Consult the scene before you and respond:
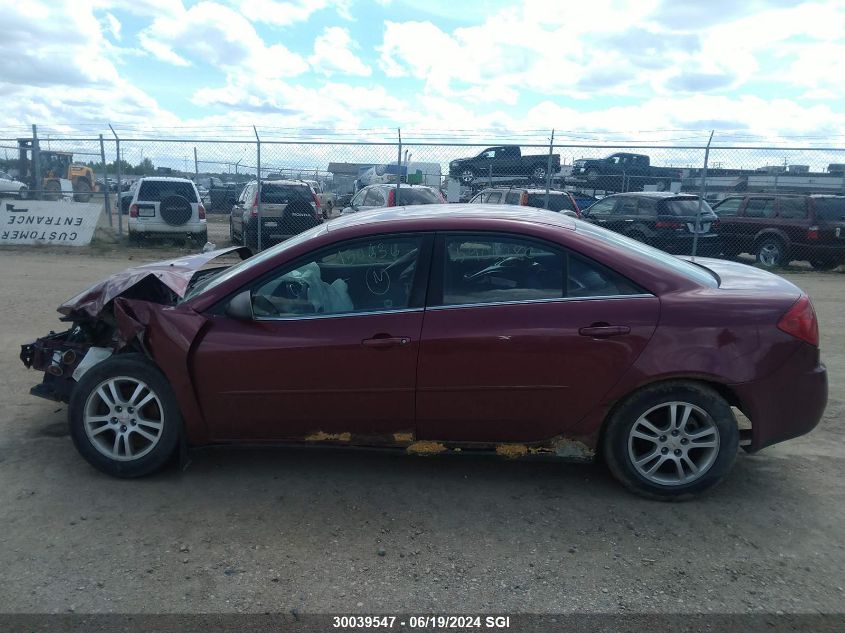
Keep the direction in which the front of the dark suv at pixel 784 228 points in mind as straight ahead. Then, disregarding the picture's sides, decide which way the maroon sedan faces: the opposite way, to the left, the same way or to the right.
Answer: to the left

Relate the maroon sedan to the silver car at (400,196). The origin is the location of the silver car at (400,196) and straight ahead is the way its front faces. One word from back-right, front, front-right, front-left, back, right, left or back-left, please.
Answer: back-left

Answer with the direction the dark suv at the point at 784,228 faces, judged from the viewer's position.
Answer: facing away from the viewer and to the left of the viewer

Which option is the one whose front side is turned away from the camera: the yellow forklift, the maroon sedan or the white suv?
the white suv

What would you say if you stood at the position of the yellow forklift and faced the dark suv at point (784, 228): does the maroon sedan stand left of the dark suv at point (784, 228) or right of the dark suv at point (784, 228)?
right

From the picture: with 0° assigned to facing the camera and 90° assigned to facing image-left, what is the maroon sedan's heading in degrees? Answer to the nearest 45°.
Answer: approximately 90°

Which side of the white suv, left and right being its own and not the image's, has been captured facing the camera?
back

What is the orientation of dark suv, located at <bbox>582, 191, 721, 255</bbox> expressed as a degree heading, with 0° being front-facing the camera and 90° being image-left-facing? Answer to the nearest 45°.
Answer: approximately 135°

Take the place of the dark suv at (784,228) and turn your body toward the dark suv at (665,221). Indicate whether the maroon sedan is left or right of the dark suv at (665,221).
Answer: left

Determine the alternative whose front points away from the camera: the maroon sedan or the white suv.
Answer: the white suv
